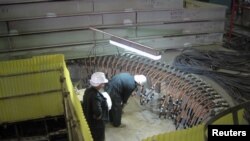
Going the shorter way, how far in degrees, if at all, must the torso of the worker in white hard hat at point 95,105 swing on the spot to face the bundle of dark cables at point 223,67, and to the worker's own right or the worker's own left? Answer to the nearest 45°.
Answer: approximately 45° to the worker's own left

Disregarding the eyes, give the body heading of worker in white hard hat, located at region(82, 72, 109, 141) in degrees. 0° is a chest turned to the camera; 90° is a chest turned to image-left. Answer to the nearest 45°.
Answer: approximately 270°

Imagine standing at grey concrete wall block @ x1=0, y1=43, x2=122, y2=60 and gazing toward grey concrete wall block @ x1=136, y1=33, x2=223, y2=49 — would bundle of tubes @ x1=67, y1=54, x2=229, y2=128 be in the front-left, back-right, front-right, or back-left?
front-right

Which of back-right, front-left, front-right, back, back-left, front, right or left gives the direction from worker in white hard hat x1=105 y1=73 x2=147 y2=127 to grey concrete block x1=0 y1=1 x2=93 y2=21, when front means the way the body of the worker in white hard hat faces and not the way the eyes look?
back-left

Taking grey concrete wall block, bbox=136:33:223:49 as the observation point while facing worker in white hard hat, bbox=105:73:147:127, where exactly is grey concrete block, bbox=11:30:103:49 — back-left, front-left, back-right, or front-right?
front-right

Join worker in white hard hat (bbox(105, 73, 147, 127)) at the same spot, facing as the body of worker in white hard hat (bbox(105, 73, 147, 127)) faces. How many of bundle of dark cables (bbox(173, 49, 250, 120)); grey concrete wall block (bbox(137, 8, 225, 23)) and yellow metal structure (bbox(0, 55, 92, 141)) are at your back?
1

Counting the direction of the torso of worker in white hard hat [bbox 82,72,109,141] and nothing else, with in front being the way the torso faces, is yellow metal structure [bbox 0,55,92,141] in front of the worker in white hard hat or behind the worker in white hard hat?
behind

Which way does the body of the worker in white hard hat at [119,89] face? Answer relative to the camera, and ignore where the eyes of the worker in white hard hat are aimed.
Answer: to the viewer's right

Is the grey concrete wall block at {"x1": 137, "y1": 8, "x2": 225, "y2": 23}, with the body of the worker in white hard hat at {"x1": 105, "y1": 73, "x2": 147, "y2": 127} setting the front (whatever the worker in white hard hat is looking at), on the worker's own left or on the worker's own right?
on the worker's own left
